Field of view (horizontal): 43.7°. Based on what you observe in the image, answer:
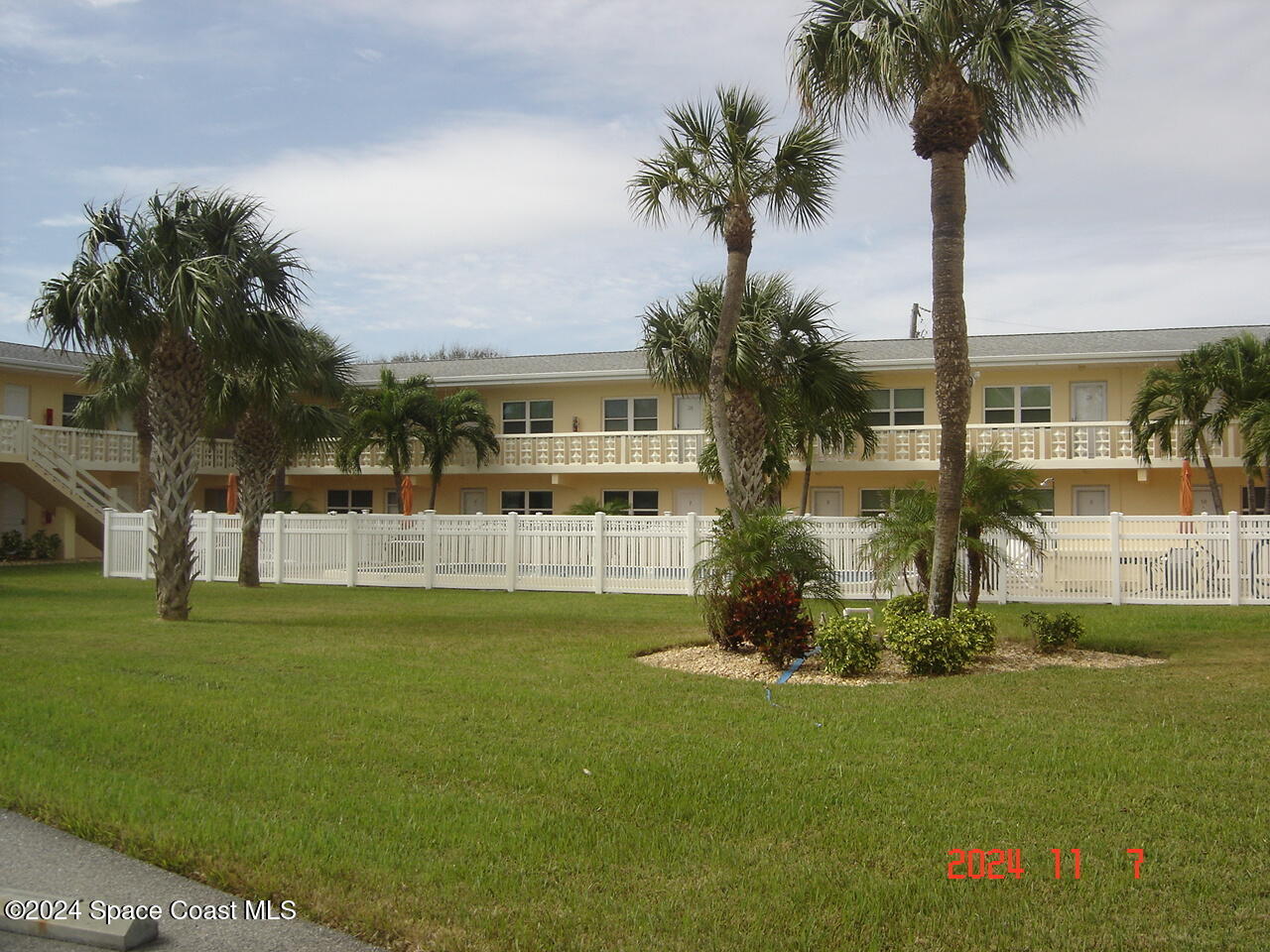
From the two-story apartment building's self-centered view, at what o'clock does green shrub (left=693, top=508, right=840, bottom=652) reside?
The green shrub is roughly at 12 o'clock from the two-story apartment building.

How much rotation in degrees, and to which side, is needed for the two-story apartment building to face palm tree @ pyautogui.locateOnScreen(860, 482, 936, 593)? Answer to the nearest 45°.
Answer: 0° — it already faces it

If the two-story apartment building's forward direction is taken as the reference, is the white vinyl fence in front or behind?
in front

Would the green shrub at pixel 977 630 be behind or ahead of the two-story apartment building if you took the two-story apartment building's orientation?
ahead

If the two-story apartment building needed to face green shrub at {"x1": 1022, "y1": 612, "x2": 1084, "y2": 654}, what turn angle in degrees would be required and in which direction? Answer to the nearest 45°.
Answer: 0° — it already faces it

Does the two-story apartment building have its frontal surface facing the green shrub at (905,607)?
yes

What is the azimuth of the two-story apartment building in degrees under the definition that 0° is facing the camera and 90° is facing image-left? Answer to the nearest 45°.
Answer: approximately 0°

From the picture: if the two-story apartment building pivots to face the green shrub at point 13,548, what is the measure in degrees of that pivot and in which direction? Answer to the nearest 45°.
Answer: approximately 90° to its right

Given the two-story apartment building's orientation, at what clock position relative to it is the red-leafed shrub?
The red-leafed shrub is roughly at 12 o'clock from the two-story apartment building.
